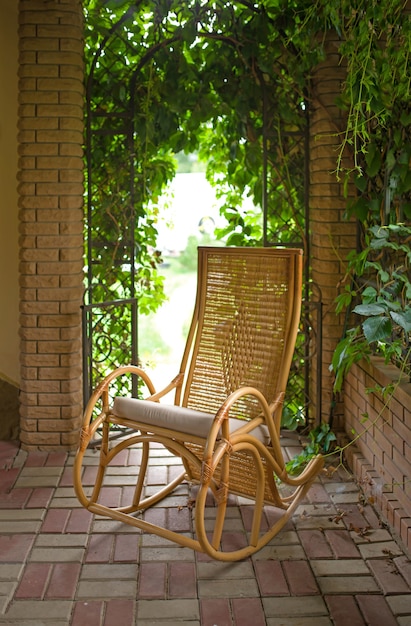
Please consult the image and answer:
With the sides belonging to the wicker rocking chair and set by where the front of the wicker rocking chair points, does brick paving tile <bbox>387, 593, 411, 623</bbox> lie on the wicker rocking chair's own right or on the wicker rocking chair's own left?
on the wicker rocking chair's own left

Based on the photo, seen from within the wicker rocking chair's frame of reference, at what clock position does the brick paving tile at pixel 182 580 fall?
The brick paving tile is roughly at 11 o'clock from the wicker rocking chair.

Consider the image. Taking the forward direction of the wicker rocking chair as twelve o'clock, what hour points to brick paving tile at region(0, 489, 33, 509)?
The brick paving tile is roughly at 2 o'clock from the wicker rocking chair.

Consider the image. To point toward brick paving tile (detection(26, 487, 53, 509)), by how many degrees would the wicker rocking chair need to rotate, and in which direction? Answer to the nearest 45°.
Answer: approximately 45° to its right

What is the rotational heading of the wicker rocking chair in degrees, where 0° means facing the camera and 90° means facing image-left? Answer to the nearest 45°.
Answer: approximately 45°

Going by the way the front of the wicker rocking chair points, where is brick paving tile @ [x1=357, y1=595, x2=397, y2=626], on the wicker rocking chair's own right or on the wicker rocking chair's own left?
on the wicker rocking chair's own left

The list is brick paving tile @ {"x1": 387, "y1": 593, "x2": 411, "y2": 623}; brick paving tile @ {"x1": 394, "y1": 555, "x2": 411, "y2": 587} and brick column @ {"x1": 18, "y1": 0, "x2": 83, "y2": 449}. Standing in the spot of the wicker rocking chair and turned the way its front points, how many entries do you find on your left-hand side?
2

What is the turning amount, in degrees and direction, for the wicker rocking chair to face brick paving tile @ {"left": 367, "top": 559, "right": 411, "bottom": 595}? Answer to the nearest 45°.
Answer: approximately 90° to its left

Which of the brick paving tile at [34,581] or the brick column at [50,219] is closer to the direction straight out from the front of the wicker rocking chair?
the brick paving tile

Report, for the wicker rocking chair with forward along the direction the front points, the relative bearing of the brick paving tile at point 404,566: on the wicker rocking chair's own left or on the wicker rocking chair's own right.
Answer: on the wicker rocking chair's own left

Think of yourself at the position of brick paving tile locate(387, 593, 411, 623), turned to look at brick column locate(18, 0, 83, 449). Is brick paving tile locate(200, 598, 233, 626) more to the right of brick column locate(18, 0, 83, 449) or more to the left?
left
